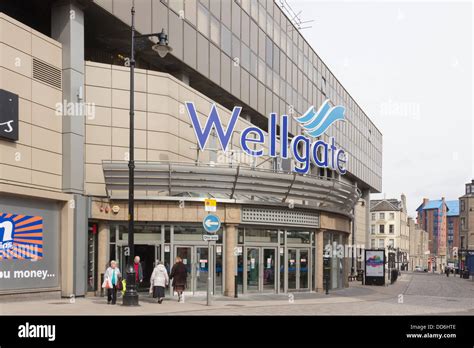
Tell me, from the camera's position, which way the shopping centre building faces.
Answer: facing the viewer and to the right of the viewer

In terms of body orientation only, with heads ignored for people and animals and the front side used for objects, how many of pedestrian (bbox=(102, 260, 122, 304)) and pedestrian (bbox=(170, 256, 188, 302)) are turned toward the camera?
1

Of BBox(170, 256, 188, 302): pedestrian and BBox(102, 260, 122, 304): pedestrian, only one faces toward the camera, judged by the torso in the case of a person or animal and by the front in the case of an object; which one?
BBox(102, 260, 122, 304): pedestrian

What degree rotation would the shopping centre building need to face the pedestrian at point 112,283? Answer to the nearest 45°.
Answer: approximately 45° to its right

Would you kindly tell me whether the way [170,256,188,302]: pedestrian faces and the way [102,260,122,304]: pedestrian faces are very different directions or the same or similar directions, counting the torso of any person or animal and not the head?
very different directions

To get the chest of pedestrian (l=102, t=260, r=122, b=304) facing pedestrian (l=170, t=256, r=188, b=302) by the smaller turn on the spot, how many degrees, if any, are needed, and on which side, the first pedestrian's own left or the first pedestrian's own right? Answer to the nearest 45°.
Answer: approximately 135° to the first pedestrian's own left

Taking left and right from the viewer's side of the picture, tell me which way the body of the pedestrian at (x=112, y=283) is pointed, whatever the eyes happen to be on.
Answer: facing the viewer

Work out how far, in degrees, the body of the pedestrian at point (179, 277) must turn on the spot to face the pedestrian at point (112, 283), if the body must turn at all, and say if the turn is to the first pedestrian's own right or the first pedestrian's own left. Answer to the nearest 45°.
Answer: approximately 135° to the first pedestrian's own left

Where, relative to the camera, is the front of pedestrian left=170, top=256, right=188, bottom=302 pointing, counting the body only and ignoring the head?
away from the camera
